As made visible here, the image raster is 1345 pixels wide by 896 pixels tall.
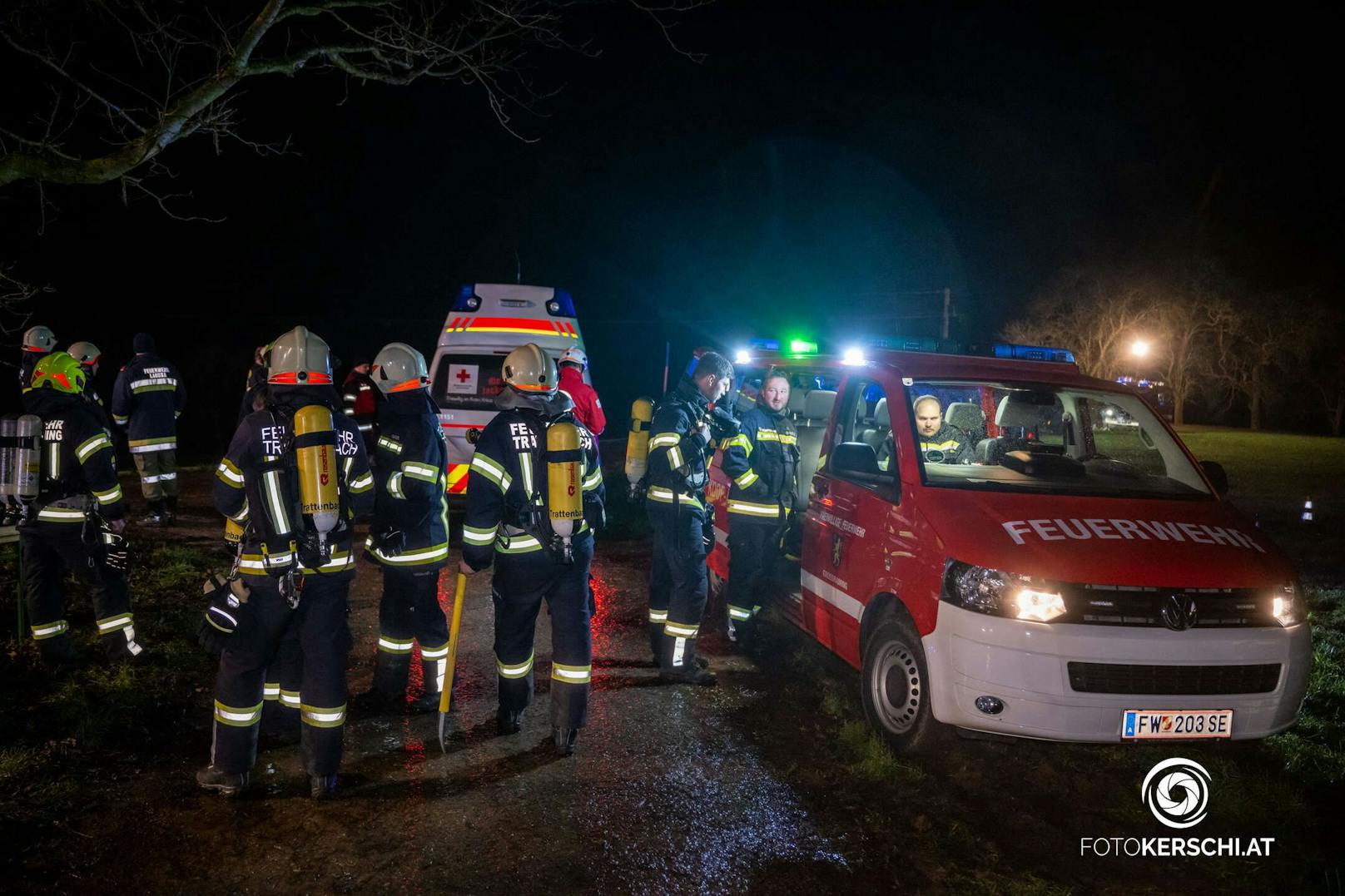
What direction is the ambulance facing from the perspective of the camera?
away from the camera

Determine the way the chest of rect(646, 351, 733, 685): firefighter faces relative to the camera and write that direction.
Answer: to the viewer's right

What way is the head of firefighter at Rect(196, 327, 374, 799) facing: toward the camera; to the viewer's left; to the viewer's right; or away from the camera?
away from the camera

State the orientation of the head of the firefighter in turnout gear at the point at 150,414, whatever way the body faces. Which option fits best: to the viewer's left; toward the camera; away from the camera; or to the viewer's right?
away from the camera

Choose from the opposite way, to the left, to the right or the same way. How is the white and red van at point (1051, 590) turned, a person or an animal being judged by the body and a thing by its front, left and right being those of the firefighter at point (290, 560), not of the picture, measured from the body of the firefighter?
the opposite way

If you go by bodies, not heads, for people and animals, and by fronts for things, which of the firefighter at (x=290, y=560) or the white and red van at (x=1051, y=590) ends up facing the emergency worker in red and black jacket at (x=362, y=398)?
the firefighter at (x=290, y=560)

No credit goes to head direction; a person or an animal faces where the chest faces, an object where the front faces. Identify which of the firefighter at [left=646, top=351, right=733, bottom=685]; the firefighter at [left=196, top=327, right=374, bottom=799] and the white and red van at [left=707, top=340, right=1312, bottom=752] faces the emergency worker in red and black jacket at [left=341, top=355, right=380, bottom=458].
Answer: the firefighter at [left=196, top=327, right=374, bottom=799]

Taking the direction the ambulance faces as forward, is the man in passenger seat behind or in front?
behind

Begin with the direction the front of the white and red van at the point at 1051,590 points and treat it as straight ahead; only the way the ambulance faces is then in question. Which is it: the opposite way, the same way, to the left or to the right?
the opposite way
